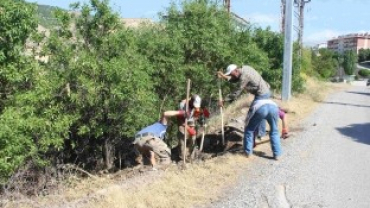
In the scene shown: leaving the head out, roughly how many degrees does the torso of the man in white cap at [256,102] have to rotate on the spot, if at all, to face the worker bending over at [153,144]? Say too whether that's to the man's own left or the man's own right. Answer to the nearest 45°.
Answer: approximately 45° to the man's own left

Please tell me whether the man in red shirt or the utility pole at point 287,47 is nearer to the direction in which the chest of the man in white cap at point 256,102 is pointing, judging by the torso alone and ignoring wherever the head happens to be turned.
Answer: the man in red shirt

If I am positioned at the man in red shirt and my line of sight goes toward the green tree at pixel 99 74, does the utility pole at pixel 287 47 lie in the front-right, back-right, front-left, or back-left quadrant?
back-right

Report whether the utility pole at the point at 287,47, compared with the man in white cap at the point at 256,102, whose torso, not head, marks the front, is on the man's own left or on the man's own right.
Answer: on the man's own right

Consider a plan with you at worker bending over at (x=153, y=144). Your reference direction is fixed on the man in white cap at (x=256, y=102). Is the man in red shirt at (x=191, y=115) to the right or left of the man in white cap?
left

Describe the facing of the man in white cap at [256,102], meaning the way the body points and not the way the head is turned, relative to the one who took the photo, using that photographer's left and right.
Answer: facing away from the viewer and to the left of the viewer

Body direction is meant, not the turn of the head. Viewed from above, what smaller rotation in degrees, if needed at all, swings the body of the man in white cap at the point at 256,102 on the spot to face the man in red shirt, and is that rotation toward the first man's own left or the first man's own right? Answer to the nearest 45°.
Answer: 0° — they already face them

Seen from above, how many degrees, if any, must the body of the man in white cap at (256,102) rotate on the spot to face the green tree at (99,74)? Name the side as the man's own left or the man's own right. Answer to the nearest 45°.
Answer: approximately 45° to the man's own left
